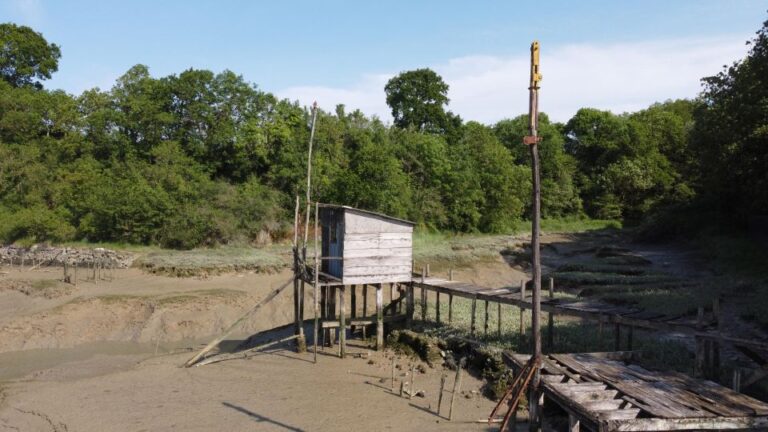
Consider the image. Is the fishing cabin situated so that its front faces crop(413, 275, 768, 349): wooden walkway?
no

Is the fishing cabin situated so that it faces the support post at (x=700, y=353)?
no

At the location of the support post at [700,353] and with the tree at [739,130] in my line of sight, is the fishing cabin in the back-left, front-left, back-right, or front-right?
front-left

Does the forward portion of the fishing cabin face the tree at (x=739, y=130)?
no

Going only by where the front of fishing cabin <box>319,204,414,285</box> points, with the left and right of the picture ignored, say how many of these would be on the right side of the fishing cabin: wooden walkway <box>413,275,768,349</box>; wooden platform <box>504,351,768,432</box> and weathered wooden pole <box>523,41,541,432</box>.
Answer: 0

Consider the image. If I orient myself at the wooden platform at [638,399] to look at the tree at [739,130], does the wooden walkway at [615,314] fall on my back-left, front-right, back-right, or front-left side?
front-left

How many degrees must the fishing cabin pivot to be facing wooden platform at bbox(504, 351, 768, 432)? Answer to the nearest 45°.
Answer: approximately 90° to its left

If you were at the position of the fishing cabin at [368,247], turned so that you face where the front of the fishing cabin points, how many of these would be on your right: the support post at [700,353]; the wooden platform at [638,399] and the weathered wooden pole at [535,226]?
0

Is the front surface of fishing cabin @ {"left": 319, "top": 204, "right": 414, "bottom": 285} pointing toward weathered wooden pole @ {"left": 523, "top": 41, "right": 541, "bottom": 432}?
no

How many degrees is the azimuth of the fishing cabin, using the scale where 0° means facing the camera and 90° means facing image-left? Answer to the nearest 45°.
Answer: approximately 90°
